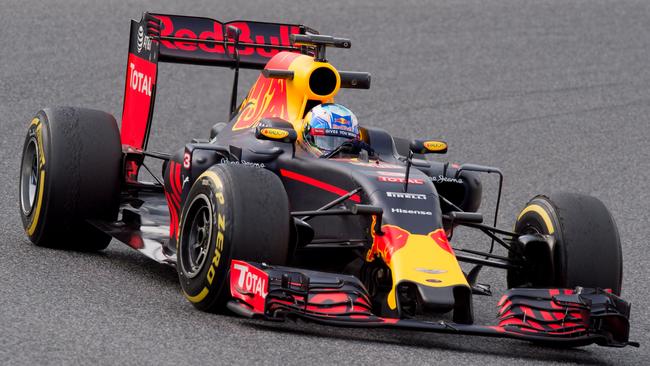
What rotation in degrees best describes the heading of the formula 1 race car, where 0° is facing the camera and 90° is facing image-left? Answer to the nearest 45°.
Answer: approximately 315°
